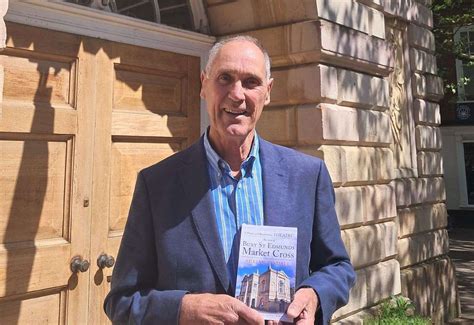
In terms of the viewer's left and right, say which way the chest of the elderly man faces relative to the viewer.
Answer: facing the viewer

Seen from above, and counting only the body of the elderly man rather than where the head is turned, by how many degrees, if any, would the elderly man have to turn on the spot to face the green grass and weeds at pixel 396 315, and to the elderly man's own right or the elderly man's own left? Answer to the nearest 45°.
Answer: approximately 135° to the elderly man's own left

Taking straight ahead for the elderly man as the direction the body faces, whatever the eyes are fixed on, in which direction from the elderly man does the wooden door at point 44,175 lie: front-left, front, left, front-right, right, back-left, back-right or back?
back-right

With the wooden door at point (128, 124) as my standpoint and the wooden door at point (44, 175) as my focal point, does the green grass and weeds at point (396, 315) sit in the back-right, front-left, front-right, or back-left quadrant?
back-left

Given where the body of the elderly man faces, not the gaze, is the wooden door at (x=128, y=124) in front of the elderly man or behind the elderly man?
behind
